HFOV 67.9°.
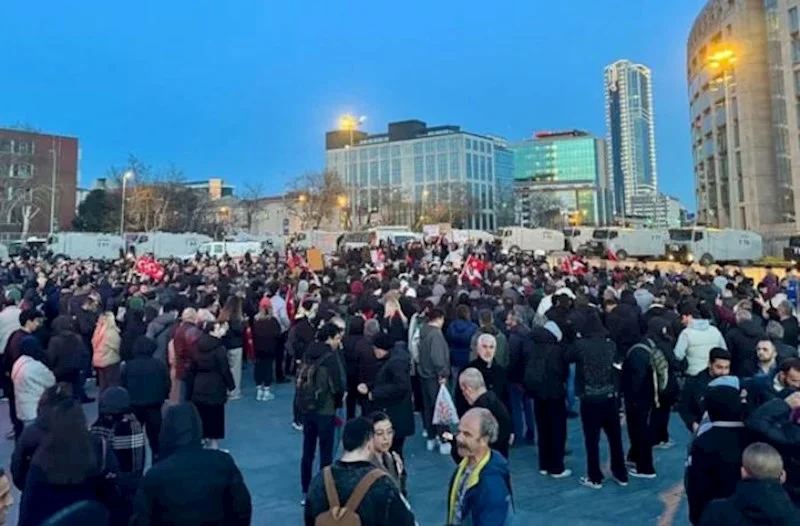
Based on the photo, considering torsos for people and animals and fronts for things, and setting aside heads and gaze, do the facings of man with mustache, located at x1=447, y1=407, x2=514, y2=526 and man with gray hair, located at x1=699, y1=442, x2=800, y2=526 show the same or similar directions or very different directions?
very different directions

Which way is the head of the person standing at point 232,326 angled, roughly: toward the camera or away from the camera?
away from the camera

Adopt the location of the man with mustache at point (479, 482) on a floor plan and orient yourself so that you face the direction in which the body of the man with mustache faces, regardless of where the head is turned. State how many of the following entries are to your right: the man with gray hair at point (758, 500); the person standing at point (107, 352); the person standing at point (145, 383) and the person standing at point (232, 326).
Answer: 3

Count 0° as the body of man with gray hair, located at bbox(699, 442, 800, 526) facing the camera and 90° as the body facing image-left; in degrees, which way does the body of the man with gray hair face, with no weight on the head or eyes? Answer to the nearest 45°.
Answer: approximately 180°
